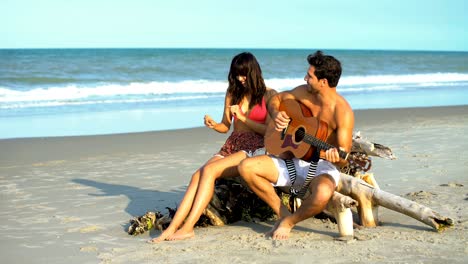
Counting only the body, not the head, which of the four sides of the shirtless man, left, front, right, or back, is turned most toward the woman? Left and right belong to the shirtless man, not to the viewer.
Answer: right

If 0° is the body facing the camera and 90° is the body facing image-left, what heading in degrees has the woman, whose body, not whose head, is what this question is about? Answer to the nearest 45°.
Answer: approximately 45°

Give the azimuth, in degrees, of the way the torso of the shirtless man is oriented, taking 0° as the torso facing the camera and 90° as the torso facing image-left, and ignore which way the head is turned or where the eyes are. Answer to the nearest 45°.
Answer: approximately 45°

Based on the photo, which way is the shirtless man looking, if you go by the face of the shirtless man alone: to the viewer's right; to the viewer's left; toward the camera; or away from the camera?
to the viewer's left

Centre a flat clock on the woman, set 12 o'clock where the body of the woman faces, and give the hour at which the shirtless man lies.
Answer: The shirtless man is roughly at 9 o'clock from the woman.
